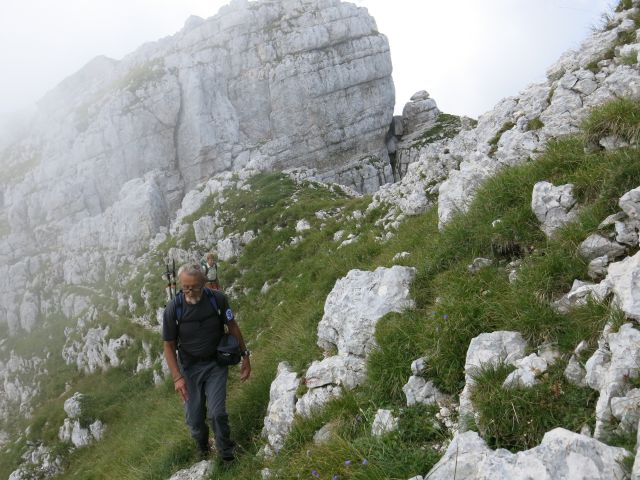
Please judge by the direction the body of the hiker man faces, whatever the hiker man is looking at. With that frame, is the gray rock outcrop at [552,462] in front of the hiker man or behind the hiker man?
in front

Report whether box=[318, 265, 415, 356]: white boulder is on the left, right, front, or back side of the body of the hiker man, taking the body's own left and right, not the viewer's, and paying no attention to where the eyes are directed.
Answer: left

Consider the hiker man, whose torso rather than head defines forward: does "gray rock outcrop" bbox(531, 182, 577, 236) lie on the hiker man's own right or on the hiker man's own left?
on the hiker man's own left

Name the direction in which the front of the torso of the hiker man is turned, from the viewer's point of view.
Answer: toward the camera

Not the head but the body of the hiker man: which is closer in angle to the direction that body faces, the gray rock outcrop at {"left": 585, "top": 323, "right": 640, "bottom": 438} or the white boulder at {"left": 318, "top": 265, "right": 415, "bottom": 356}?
the gray rock outcrop

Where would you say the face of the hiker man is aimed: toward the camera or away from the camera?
toward the camera
